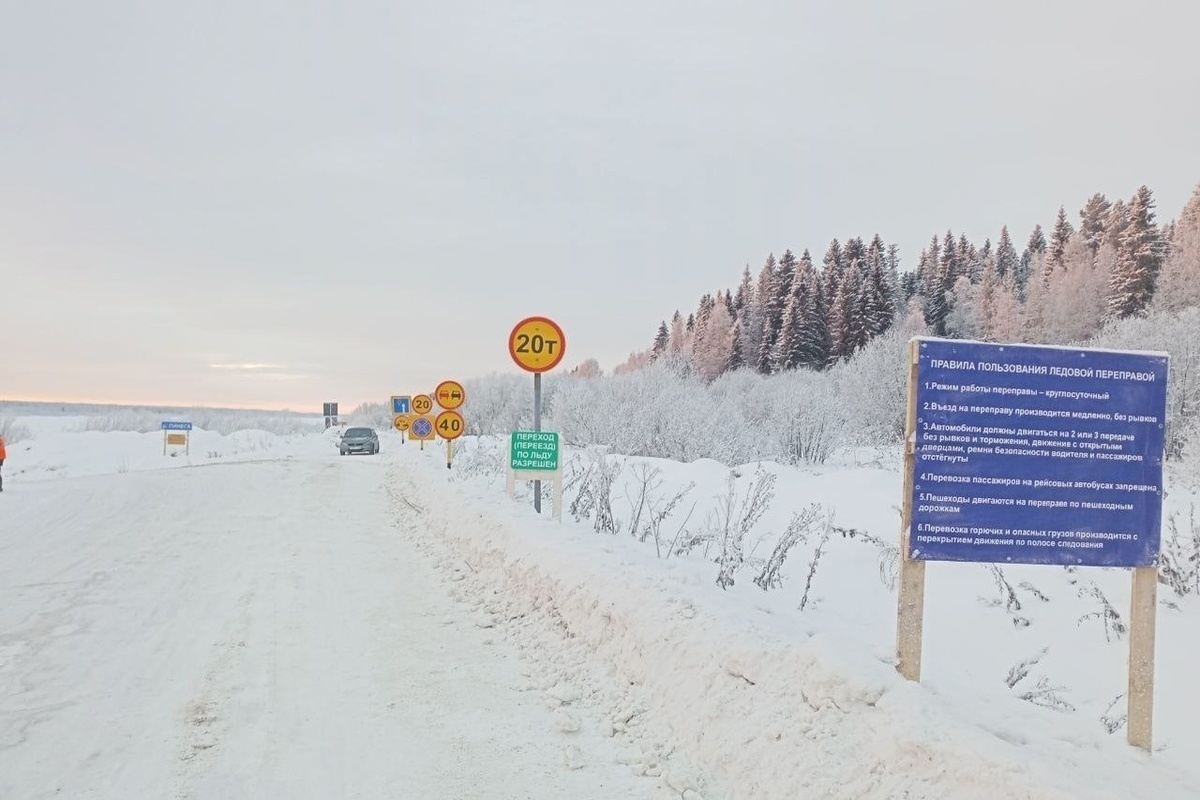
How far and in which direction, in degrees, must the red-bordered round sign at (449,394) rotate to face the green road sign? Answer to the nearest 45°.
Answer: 0° — it already faces it

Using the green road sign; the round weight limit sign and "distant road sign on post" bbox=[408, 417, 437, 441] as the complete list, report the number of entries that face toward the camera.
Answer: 3

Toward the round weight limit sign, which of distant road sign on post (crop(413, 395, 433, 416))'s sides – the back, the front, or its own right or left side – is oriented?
front

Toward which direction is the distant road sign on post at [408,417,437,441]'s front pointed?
toward the camera

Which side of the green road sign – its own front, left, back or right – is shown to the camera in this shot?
front

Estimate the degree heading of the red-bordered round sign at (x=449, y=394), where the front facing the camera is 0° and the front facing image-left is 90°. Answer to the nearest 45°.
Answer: approximately 0°
